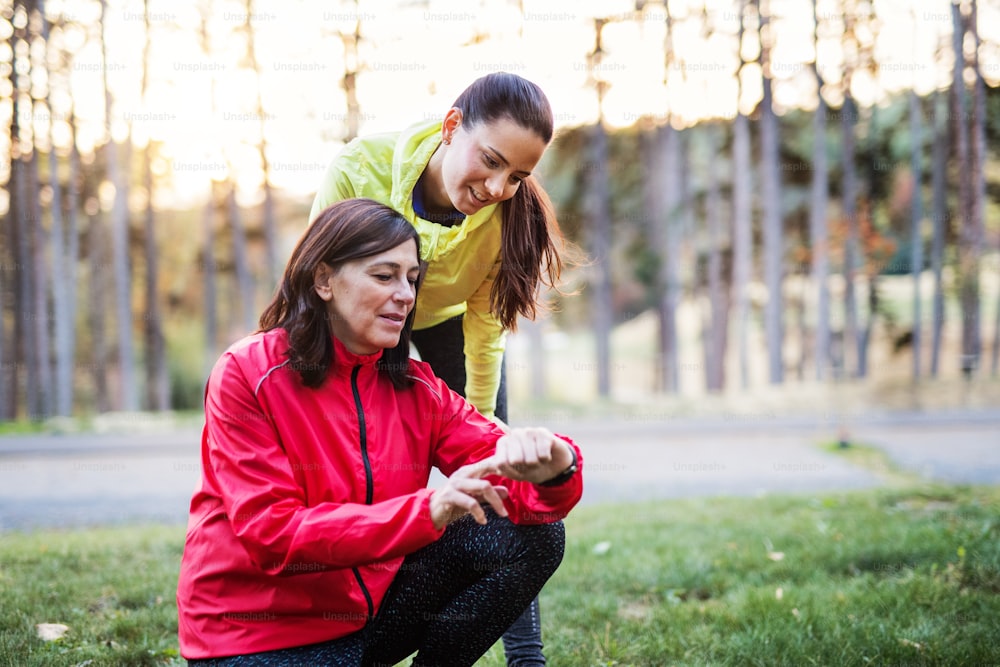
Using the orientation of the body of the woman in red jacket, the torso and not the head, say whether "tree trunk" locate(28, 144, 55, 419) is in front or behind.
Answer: behind

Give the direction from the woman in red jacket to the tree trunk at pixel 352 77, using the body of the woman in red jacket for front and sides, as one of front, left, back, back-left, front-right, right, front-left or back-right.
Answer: back-left

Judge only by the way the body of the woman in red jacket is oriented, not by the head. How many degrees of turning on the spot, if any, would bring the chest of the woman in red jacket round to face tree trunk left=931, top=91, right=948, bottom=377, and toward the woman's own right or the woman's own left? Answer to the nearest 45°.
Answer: approximately 90° to the woman's own left

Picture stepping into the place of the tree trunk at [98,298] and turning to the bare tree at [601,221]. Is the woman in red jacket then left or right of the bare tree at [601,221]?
right

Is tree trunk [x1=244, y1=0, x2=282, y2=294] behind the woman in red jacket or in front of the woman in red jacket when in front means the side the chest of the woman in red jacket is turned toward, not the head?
behind

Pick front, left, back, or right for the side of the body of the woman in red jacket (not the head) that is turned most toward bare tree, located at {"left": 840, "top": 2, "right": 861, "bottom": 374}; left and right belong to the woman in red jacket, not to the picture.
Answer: left

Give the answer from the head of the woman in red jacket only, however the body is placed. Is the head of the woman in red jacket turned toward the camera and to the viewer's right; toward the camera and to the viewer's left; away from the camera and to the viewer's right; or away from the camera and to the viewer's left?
toward the camera and to the viewer's right

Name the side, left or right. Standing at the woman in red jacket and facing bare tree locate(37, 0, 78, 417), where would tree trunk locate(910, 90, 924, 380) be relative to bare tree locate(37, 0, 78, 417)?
right

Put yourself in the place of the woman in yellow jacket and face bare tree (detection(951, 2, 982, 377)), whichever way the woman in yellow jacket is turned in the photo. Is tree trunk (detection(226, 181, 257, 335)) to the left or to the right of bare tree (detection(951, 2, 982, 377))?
left
